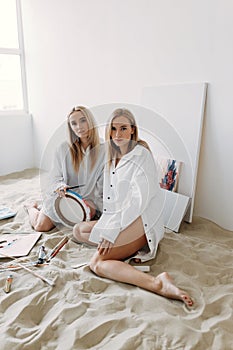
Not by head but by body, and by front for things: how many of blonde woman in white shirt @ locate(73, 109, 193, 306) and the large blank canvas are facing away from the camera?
0

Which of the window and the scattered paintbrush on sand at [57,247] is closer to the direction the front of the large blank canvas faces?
the scattered paintbrush on sand

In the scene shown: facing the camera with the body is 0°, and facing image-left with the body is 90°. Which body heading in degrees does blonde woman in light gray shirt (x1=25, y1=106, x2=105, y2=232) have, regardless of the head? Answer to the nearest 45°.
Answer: approximately 0°

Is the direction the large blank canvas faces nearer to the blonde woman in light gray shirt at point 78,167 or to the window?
the blonde woman in light gray shirt

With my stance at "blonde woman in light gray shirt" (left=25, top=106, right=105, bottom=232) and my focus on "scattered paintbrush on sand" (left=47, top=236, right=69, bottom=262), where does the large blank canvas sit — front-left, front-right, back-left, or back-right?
back-left

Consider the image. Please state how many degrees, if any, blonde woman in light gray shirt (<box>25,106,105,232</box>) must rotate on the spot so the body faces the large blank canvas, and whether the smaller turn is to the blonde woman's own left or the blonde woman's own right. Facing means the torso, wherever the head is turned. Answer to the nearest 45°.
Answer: approximately 90° to the blonde woman's own left

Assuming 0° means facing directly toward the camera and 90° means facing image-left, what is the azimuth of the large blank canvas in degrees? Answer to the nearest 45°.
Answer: approximately 45°

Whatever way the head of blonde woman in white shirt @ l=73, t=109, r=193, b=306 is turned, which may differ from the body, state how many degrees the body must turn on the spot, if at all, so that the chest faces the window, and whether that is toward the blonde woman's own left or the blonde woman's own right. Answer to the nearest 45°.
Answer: approximately 90° to the blonde woman's own right
